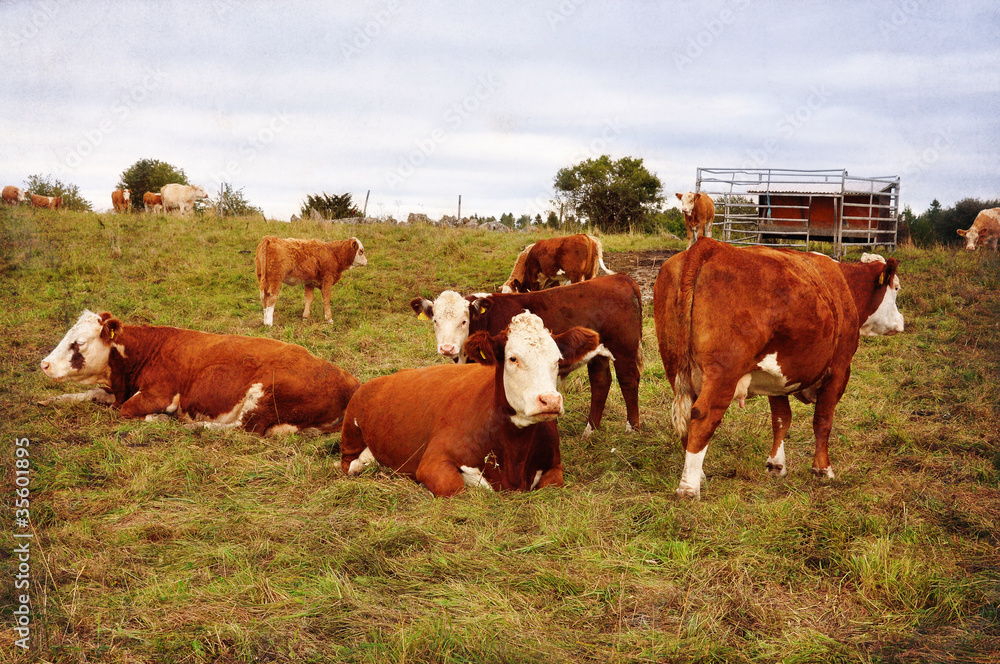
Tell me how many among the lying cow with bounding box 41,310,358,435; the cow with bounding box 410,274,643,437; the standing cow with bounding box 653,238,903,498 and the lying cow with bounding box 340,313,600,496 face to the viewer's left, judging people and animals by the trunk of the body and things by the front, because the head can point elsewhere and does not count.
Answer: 2

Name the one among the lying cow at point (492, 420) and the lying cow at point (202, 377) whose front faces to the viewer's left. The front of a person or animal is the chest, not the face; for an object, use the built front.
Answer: the lying cow at point (202, 377)

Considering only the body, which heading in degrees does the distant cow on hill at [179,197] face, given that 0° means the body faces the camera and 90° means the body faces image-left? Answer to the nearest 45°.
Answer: approximately 270°

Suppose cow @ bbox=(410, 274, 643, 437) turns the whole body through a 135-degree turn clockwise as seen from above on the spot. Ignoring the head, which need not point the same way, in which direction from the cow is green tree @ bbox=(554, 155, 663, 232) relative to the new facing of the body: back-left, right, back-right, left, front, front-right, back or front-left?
front-left

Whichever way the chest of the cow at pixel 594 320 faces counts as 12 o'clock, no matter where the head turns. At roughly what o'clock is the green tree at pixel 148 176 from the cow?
The green tree is roughly at 2 o'clock from the cow.

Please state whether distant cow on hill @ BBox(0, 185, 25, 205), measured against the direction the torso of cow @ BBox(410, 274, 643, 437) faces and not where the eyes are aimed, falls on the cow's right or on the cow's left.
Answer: on the cow's right

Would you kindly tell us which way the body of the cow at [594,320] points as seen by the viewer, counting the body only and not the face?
to the viewer's left

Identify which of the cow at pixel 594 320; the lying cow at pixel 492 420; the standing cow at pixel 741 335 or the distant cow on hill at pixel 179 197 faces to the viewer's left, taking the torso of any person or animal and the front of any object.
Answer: the cow

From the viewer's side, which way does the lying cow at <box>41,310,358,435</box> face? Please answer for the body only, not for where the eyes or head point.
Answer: to the viewer's left

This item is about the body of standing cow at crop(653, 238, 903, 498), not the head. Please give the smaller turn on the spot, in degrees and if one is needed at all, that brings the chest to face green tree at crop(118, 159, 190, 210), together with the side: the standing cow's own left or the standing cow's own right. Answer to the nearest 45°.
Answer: approximately 90° to the standing cow's own left

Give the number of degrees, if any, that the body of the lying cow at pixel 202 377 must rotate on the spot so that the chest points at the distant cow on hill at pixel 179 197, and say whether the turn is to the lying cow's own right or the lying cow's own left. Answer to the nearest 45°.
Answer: approximately 90° to the lying cow's own right

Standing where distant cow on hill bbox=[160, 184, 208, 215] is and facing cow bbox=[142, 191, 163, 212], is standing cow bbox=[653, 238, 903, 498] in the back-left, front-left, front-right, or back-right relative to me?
back-left

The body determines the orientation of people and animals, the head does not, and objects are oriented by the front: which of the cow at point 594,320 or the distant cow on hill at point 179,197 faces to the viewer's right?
the distant cow on hill

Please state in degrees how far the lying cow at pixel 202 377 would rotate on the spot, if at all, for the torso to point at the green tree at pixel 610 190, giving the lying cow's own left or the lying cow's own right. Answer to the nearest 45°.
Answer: approximately 135° to the lying cow's own right
